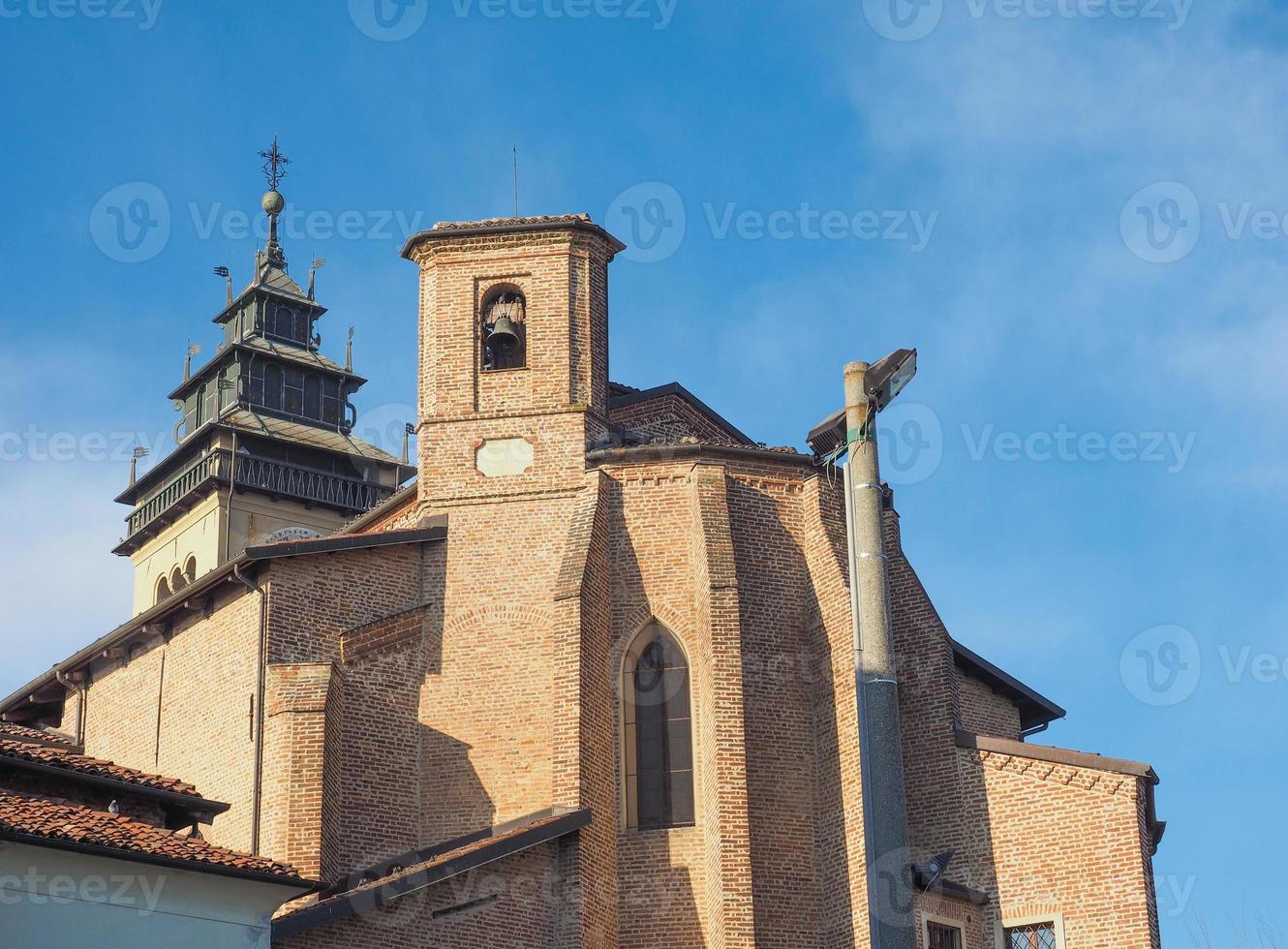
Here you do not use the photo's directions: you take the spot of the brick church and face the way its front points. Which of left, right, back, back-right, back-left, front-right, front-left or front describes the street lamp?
back-left

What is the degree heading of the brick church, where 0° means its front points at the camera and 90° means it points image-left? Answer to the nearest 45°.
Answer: approximately 135°
